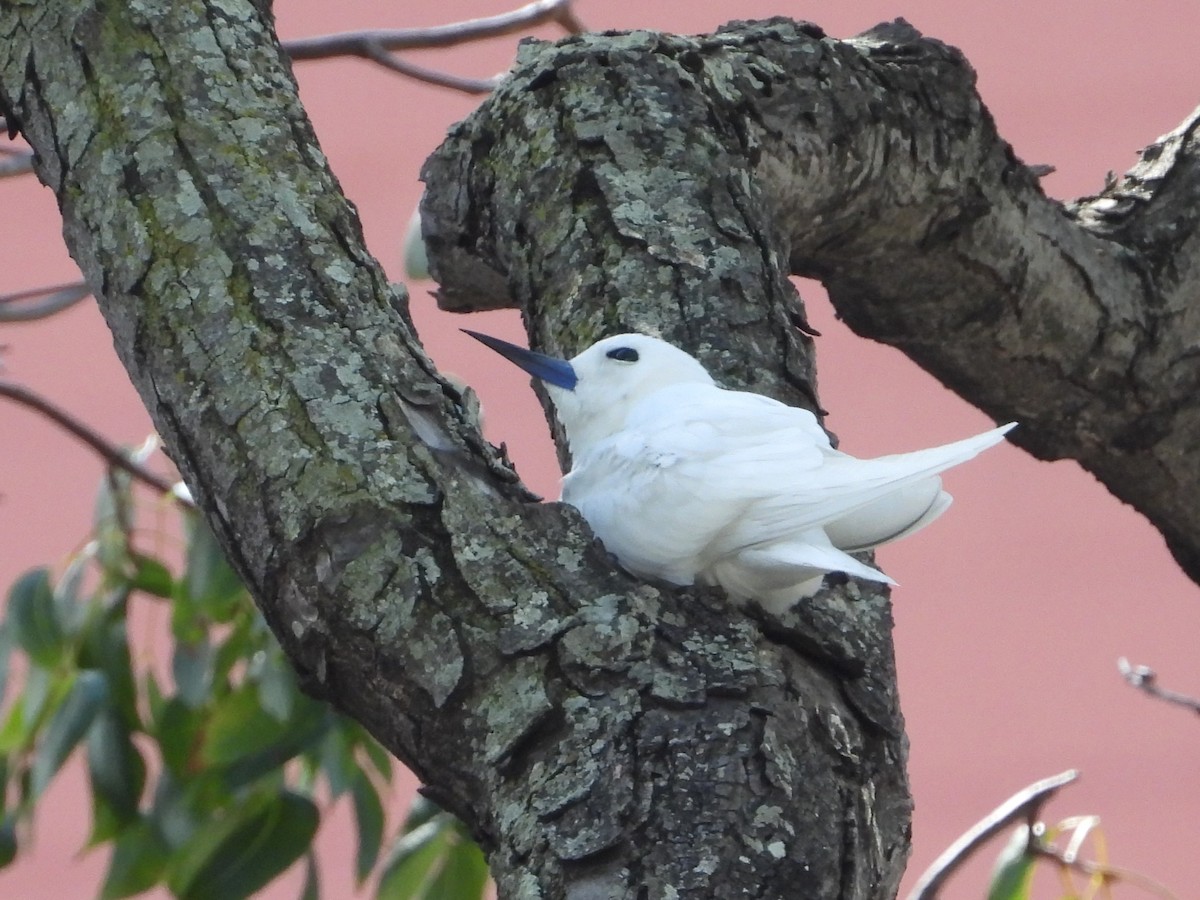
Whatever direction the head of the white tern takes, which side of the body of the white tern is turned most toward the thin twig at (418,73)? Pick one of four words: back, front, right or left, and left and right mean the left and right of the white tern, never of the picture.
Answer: right

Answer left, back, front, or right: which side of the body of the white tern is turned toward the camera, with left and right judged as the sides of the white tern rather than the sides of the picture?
left

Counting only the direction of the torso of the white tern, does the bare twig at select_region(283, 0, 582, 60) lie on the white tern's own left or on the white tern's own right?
on the white tern's own right
